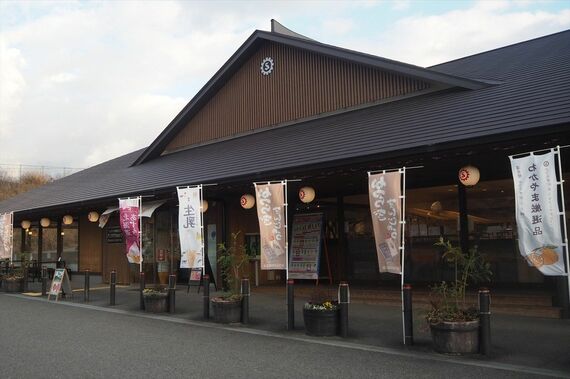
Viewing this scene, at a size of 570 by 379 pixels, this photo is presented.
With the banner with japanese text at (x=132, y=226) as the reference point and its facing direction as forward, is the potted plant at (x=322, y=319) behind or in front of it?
in front

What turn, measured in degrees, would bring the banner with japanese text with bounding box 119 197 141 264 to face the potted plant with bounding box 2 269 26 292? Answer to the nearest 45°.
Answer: approximately 135° to its right

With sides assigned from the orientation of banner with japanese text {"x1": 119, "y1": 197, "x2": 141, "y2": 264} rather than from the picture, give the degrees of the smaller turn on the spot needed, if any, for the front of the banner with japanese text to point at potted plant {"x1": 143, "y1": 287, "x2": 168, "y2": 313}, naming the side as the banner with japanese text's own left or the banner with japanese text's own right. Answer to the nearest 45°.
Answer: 0° — it already faces it

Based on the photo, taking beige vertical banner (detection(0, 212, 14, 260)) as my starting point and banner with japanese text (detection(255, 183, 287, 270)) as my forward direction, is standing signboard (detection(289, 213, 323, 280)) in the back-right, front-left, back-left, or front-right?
front-left

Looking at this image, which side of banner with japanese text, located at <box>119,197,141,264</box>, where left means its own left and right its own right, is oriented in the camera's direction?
front

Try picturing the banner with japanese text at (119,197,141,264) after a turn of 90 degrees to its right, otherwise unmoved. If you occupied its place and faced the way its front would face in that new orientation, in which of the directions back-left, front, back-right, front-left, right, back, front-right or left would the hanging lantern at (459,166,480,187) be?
back-left
